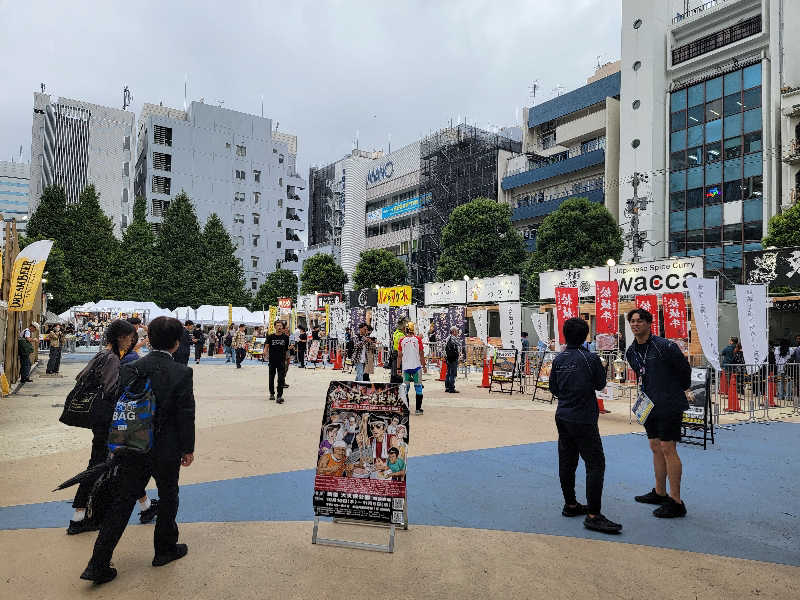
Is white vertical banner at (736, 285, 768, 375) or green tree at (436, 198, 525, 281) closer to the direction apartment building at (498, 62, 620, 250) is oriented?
the green tree

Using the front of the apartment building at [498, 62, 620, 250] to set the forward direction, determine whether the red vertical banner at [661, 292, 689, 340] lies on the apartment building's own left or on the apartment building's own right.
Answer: on the apartment building's own left

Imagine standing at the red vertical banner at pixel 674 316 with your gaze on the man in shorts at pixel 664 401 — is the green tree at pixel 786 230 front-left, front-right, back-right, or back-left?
back-left

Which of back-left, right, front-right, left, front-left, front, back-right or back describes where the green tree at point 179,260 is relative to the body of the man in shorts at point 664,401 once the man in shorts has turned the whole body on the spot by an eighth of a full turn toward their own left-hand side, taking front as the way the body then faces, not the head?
back-right

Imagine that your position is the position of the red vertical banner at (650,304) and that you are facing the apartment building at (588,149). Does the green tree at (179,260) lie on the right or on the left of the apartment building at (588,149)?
left

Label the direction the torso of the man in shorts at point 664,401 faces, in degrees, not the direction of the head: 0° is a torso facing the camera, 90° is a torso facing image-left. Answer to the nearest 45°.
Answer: approximately 45°

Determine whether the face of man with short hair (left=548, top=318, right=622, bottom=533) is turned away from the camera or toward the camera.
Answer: away from the camera

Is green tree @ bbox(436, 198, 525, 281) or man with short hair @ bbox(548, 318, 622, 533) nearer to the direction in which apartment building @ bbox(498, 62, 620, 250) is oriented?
the green tree

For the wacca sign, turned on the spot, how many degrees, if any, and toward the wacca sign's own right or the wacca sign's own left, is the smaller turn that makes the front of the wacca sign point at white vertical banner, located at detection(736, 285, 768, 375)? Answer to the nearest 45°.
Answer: approximately 45° to the wacca sign's own left
